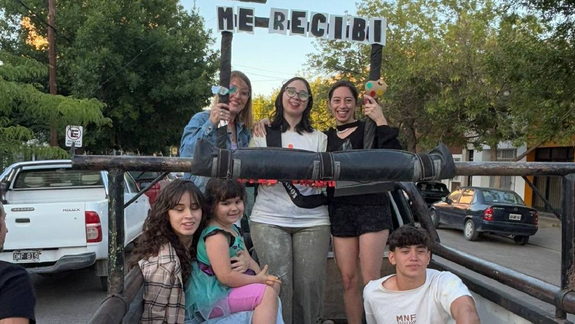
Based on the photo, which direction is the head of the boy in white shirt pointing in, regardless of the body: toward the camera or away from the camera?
toward the camera

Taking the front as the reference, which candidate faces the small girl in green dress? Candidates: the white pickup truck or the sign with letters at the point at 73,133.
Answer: the sign with letters

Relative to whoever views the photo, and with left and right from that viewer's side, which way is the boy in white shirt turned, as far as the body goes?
facing the viewer

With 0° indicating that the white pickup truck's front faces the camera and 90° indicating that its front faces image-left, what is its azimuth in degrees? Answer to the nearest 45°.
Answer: approximately 225°

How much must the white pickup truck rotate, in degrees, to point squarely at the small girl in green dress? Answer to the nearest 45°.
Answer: approximately 135° to its right

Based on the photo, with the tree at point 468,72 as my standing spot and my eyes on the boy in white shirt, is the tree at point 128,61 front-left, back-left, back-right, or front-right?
front-right

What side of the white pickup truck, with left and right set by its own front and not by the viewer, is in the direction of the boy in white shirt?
back

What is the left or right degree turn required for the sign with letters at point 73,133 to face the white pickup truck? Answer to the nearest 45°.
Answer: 0° — it already faces it

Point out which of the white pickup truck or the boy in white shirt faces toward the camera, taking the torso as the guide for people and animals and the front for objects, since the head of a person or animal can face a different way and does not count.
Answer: the boy in white shirt

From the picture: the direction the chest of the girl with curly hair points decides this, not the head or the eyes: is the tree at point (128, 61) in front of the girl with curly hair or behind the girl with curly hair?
behind

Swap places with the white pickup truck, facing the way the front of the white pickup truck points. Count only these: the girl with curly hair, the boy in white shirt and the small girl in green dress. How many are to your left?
0

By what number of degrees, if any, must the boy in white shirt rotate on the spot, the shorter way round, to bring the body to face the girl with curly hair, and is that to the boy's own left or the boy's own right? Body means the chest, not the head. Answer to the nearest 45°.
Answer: approximately 90° to the boy's own right

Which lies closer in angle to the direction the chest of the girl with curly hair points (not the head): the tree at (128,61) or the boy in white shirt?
the boy in white shirt

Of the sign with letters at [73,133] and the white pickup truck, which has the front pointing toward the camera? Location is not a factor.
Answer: the sign with letters

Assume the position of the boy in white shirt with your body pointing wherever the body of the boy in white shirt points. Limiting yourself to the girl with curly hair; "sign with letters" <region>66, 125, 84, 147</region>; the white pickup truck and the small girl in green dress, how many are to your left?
0

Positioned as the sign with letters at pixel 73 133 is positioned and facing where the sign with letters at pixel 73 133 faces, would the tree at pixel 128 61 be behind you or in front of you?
behind

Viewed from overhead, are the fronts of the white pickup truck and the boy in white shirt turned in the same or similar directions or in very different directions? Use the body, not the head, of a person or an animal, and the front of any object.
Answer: very different directions

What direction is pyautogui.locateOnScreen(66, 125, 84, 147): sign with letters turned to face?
toward the camera

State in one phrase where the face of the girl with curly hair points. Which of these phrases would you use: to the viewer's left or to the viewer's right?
to the viewer's right

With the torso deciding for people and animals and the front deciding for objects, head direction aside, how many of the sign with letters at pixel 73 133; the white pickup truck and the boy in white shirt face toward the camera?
2
